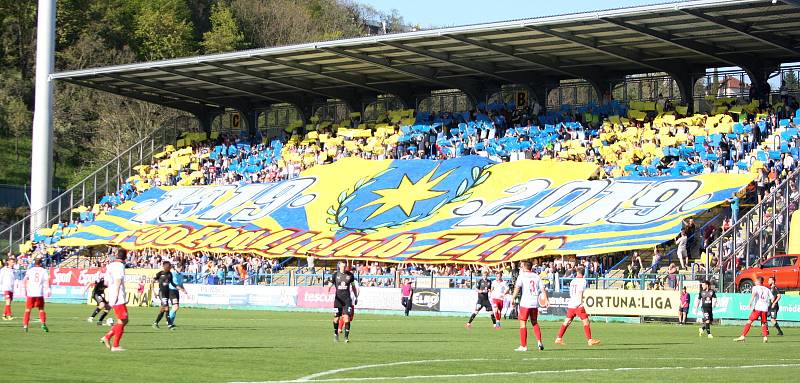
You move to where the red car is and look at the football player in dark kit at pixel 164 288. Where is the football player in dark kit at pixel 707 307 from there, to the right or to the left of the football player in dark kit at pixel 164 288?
left

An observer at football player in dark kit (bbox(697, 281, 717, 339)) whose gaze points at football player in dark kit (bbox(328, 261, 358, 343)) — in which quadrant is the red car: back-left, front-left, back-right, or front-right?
back-right

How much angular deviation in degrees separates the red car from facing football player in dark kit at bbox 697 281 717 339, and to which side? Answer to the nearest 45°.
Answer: approximately 90° to its left

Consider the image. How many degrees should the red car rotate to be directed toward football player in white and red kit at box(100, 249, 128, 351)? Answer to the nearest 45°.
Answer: approximately 45° to its left

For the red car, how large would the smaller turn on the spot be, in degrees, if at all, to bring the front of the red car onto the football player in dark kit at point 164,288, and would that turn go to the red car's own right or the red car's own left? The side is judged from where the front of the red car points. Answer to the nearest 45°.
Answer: approximately 45° to the red car's own left

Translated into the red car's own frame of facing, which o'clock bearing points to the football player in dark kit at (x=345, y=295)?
The football player in dark kit is roughly at 10 o'clock from the red car.

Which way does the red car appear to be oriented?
to the viewer's left

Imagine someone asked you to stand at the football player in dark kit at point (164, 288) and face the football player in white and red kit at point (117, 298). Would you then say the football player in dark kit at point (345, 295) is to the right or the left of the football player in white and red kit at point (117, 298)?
left
